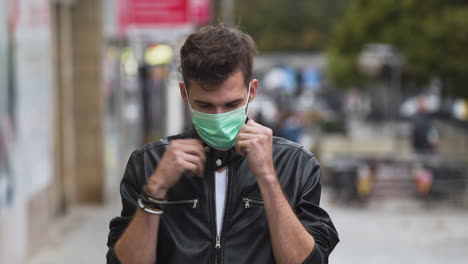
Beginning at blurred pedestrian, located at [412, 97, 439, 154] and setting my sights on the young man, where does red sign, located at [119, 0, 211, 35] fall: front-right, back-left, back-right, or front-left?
front-right

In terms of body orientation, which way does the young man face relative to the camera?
toward the camera

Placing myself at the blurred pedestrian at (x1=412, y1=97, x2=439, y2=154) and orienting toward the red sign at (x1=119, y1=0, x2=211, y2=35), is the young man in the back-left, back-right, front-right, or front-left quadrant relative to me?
front-left

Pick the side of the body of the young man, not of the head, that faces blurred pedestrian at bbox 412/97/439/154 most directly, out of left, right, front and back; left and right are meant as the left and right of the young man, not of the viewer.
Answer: back

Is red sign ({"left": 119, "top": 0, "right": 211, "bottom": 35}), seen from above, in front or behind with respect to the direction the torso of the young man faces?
behind
